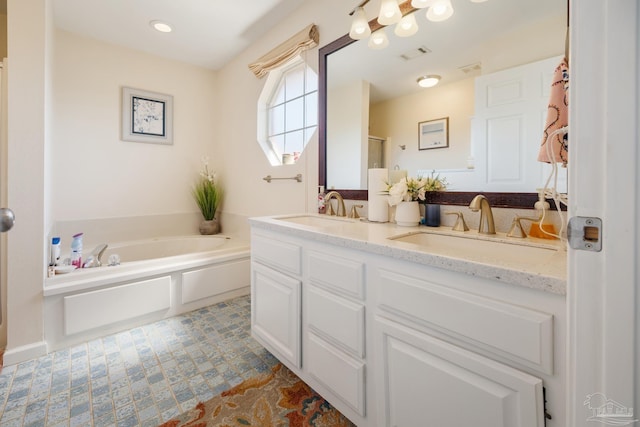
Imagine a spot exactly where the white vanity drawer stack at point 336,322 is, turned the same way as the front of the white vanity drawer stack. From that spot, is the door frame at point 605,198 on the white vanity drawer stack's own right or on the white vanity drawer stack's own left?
on the white vanity drawer stack's own left

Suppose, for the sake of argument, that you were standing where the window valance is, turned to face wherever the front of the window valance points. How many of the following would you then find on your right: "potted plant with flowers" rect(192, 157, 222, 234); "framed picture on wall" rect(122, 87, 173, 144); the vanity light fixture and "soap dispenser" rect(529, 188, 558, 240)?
2

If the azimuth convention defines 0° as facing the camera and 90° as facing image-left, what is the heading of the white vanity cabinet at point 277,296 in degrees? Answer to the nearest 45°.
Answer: approximately 45°

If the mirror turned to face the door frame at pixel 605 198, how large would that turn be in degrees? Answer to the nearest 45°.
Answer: approximately 45° to its left

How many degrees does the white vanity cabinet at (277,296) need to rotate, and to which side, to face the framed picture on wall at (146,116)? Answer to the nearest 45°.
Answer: approximately 90° to its right

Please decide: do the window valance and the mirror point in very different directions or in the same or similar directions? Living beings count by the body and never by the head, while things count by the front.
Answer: same or similar directions

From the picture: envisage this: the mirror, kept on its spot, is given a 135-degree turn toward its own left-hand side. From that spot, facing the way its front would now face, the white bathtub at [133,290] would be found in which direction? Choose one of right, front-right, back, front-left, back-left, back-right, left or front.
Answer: back

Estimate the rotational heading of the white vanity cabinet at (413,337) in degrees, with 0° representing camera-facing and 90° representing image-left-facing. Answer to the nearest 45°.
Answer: approximately 45°

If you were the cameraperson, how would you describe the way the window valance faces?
facing the viewer and to the left of the viewer

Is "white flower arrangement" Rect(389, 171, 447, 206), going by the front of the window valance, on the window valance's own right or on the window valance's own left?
on the window valance's own left

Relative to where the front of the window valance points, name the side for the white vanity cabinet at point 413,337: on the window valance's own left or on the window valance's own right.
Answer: on the window valance's own left
